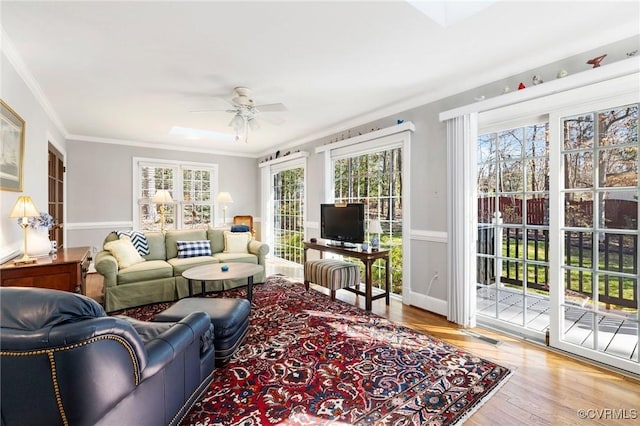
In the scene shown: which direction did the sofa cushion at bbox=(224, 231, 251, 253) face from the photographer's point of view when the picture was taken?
facing the viewer

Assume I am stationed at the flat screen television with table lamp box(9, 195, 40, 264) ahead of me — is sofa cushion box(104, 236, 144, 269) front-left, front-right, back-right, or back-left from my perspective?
front-right

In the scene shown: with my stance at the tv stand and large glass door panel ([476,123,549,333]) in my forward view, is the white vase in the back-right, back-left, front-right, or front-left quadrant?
back-right

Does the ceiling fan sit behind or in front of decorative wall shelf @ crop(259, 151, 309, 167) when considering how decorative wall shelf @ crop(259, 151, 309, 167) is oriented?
in front

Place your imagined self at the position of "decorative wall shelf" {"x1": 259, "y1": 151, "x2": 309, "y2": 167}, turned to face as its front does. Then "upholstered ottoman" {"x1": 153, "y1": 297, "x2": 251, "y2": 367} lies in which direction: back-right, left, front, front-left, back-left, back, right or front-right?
front-left

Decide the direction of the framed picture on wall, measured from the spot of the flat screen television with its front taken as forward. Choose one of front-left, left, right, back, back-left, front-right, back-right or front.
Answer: front

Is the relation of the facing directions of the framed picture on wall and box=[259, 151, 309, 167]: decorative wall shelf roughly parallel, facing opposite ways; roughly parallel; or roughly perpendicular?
roughly parallel, facing opposite ways

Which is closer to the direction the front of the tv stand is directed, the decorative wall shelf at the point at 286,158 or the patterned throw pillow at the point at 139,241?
the patterned throw pillow

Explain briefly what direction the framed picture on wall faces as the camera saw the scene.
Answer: facing to the right of the viewer

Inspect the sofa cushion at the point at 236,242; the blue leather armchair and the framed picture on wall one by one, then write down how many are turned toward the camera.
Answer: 1

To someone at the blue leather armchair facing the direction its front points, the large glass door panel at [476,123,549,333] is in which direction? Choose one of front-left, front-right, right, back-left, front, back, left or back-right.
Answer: front-right

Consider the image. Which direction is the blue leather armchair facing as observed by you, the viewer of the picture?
facing away from the viewer and to the right of the viewer

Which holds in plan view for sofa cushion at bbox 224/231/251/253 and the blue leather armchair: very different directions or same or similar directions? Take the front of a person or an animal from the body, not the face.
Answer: very different directions

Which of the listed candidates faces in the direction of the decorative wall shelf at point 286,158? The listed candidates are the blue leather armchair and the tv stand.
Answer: the blue leather armchair

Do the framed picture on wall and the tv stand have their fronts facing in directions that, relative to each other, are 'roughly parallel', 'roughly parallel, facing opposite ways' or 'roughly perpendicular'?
roughly parallel, facing opposite ways

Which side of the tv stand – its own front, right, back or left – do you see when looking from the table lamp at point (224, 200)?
right

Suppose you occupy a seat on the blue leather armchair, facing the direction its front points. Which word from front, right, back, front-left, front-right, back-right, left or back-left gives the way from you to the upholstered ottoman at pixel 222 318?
front

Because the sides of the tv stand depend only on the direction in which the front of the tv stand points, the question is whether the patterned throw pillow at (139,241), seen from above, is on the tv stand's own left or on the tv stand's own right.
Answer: on the tv stand's own right

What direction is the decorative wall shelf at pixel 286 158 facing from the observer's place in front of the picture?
facing the viewer and to the left of the viewer

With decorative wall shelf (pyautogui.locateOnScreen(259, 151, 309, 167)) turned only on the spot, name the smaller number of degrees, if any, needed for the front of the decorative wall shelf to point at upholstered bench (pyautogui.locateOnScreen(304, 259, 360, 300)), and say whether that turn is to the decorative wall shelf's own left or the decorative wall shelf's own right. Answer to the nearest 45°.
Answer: approximately 45° to the decorative wall shelf's own left

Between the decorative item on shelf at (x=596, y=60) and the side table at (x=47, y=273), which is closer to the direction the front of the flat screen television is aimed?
the side table

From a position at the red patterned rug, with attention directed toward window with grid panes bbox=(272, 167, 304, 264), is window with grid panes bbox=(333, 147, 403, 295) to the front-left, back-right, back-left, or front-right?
front-right

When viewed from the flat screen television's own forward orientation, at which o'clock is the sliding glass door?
The sliding glass door is roughly at 9 o'clock from the flat screen television.
